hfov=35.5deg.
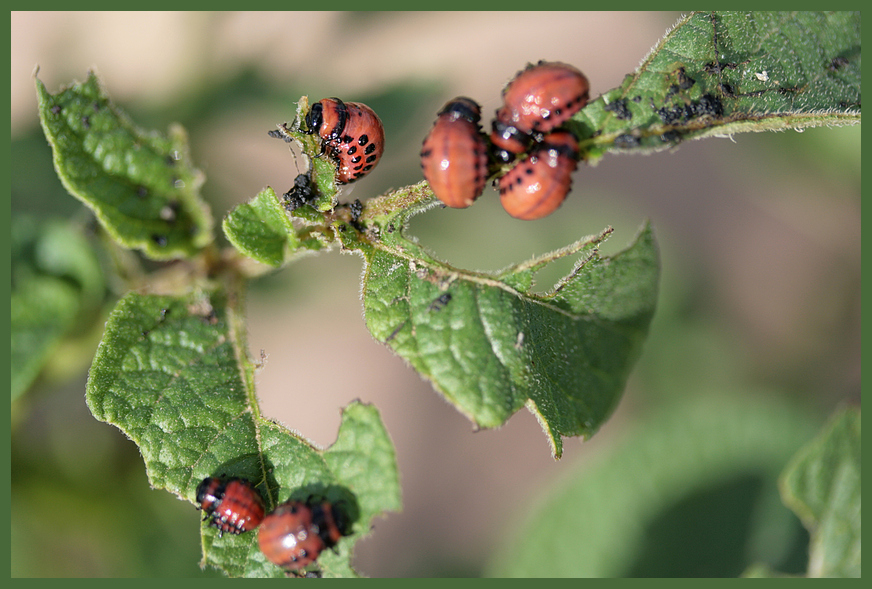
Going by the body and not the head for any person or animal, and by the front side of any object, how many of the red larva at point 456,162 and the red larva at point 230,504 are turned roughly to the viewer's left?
1

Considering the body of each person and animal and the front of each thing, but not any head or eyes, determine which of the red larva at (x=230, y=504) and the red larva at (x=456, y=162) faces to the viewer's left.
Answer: the red larva at (x=230, y=504)

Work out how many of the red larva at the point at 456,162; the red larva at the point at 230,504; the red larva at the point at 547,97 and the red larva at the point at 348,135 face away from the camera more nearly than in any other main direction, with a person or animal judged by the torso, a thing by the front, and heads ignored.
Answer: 1

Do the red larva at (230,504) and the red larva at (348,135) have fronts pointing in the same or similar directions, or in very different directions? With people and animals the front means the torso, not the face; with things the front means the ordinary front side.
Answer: same or similar directions

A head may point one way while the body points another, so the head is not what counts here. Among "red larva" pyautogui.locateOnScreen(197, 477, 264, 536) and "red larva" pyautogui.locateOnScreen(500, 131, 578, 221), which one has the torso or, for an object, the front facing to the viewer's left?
"red larva" pyautogui.locateOnScreen(197, 477, 264, 536)

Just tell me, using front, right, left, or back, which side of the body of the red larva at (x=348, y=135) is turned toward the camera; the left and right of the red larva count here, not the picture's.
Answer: left

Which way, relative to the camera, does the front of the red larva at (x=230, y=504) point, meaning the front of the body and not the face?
to the viewer's left

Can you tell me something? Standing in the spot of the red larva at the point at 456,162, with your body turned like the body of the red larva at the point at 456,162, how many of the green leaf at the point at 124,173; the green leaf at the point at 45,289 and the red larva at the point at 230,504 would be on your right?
0

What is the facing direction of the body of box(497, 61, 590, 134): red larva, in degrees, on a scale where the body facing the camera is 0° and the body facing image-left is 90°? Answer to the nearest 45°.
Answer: approximately 45°

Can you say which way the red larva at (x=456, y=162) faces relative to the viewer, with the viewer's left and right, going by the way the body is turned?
facing away from the viewer
